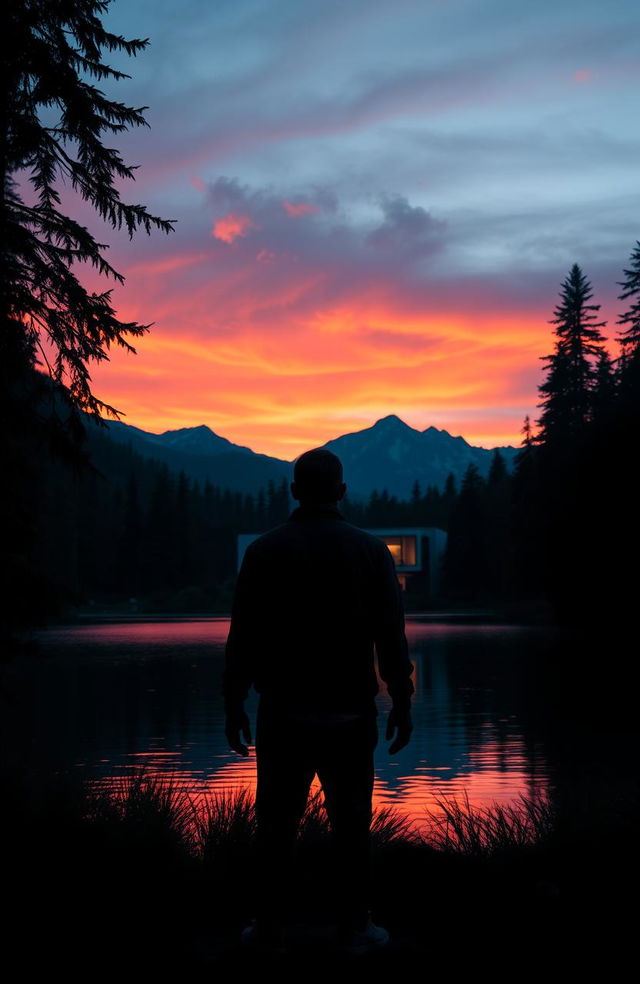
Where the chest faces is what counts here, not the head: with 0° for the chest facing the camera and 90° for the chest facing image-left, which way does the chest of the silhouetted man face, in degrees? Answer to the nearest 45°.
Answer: approximately 180°

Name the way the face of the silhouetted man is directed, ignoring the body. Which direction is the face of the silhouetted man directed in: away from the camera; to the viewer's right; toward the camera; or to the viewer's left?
away from the camera
